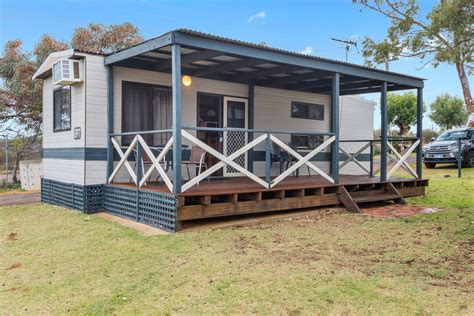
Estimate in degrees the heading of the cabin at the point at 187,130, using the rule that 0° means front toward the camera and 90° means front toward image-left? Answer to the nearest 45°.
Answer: approximately 315°

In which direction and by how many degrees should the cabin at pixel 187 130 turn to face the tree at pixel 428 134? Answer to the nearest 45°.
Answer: approximately 90° to its left

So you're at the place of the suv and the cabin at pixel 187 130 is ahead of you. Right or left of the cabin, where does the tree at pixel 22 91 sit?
right

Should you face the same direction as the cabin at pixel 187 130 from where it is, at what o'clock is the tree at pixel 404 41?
The tree is roughly at 9 o'clock from the cabin.

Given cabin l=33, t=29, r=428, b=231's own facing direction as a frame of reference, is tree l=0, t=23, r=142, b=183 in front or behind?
behind

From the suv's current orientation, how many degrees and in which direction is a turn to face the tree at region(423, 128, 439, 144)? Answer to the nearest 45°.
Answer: approximately 135° to its right

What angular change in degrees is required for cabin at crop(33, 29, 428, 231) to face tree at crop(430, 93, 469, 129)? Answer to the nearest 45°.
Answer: approximately 90° to its left

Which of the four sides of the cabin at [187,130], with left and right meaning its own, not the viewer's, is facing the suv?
left

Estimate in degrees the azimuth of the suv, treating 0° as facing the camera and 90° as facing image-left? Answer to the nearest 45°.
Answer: approximately 45°

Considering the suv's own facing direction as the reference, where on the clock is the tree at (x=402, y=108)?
The tree is roughly at 4 o'clock from the suv.
